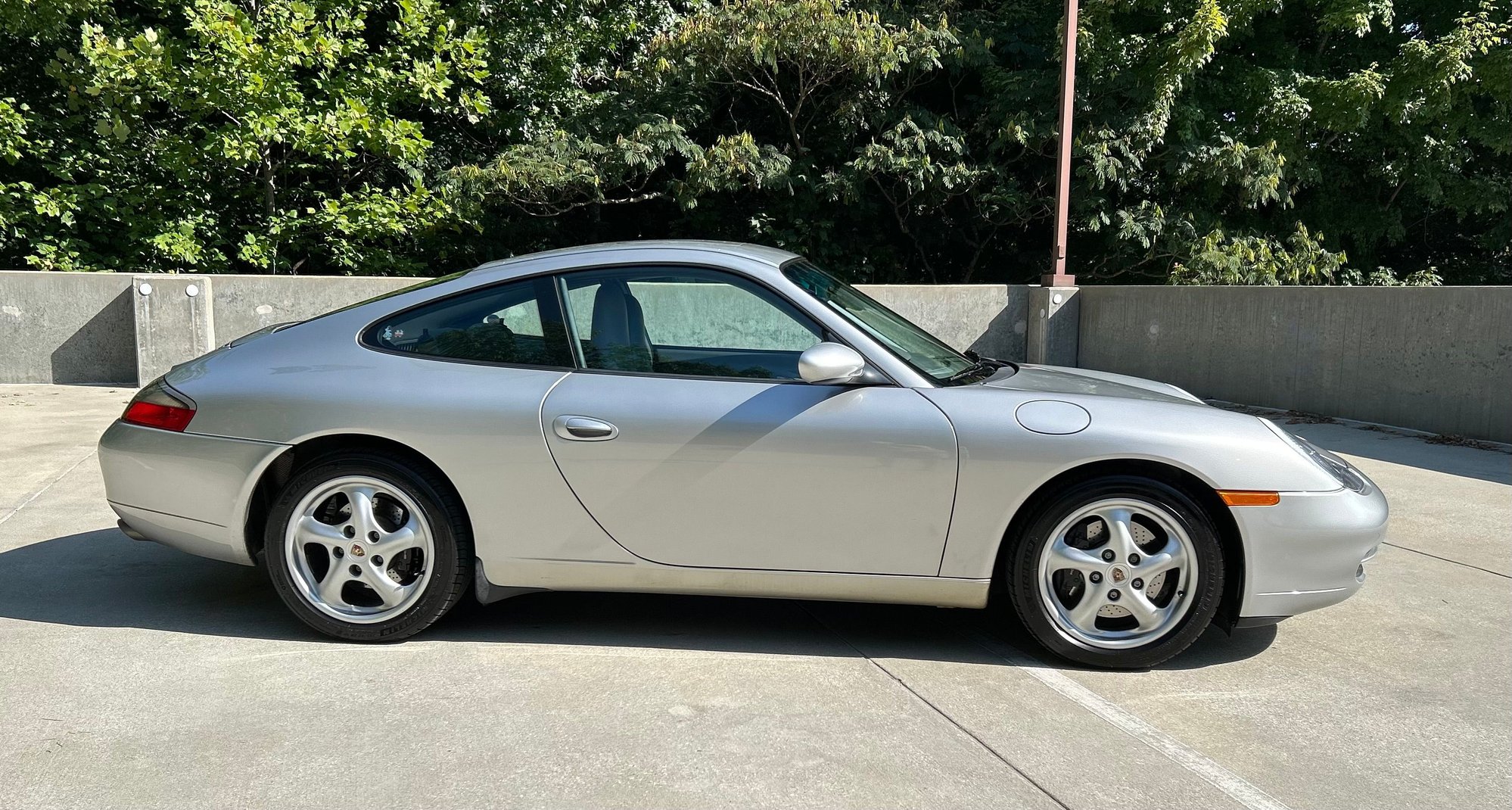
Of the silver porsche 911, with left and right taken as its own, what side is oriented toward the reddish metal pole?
left

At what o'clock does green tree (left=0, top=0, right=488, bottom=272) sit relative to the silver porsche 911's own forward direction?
The green tree is roughly at 8 o'clock from the silver porsche 911.

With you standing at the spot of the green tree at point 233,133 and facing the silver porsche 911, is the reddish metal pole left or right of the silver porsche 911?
left

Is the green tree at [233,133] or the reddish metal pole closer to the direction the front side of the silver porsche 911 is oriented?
the reddish metal pole

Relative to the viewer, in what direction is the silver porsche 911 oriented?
to the viewer's right
